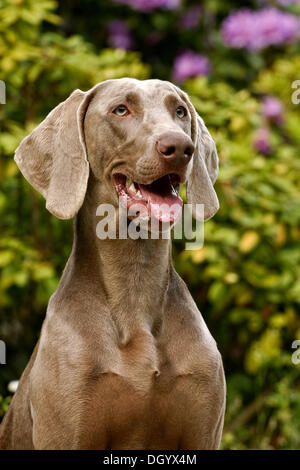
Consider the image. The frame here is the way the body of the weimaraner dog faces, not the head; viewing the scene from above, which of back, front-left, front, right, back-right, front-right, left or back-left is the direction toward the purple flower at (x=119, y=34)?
back-left

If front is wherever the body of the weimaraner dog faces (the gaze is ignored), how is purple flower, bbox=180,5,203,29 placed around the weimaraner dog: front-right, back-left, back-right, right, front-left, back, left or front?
back-left

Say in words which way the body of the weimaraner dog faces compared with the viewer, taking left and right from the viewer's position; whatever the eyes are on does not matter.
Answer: facing the viewer and to the right of the viewer

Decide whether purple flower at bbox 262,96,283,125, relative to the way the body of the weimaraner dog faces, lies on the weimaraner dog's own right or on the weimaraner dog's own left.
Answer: on the weimaraner dog's own left
